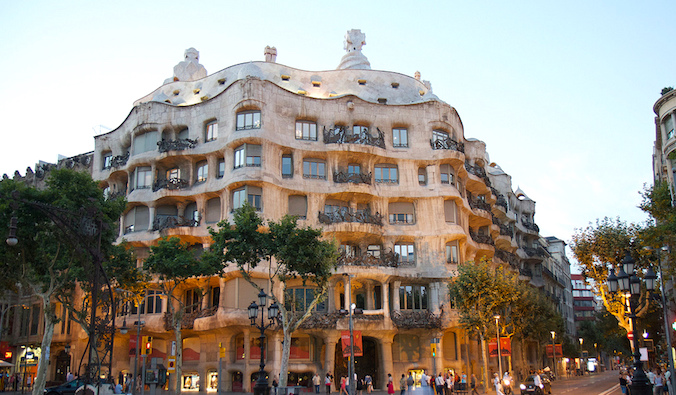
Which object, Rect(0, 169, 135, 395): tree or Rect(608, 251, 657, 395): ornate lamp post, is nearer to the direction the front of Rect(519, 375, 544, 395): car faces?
the ornate lamp post

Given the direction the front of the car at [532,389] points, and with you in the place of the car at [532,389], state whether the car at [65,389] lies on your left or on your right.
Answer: on your right

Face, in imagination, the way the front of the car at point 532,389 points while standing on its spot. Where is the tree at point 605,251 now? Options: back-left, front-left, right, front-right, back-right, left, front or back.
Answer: back-left

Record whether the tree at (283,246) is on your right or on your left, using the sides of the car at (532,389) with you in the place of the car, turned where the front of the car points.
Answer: on your right

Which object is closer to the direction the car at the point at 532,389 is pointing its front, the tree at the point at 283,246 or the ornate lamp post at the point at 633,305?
the ornate lamp post

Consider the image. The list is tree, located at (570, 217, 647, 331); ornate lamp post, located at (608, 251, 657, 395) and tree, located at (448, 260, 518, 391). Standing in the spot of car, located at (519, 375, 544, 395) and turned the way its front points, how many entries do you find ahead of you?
1

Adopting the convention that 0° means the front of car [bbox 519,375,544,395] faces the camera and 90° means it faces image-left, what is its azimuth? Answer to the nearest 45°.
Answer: approximately 0°
